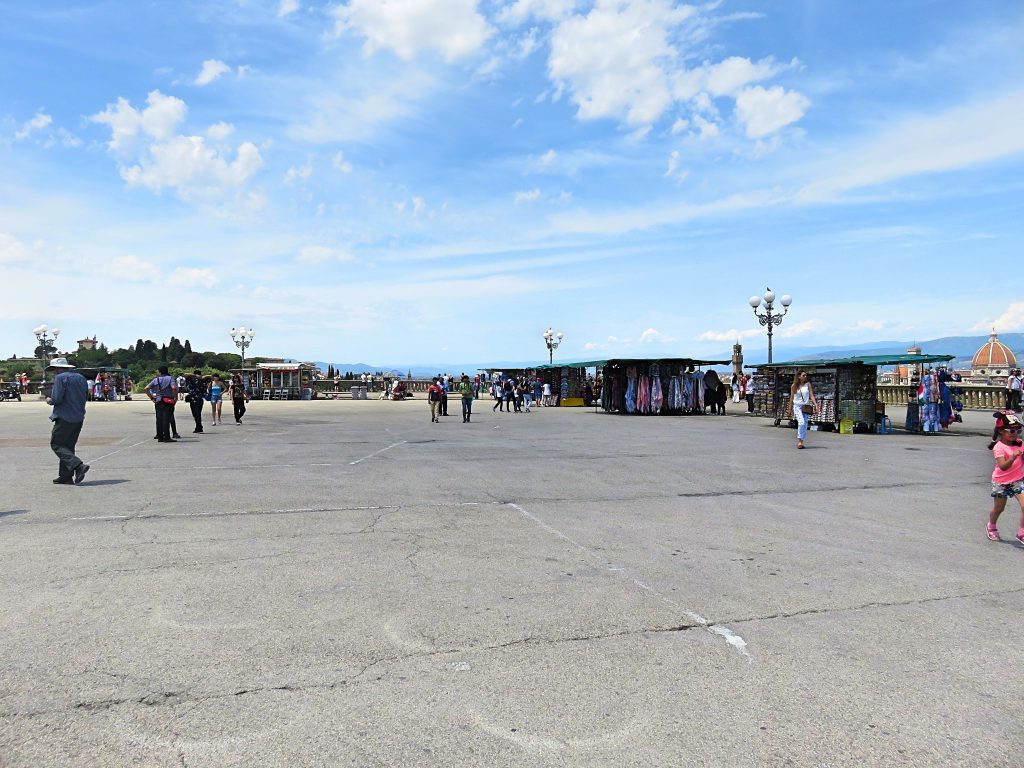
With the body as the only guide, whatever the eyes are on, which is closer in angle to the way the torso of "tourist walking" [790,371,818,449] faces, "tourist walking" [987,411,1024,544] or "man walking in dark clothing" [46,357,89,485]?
the tourist walking

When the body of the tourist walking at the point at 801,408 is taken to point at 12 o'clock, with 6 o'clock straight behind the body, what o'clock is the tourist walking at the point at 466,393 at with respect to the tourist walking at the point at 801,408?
the tourist walking at the point at 466,393 is roughly at 4 o'clock from the tourist walking at the point at 801,408.

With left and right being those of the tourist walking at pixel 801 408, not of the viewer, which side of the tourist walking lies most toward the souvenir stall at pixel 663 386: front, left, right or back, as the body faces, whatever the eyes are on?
back

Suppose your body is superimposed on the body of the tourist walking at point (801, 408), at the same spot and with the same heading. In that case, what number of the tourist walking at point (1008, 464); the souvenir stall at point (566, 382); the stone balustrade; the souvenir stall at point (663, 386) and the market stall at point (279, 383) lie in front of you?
1

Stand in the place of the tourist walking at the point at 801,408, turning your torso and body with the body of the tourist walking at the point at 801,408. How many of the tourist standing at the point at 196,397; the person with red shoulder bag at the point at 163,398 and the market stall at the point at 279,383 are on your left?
0

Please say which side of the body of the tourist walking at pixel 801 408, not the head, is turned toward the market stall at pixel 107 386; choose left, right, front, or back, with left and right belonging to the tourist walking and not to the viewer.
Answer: right

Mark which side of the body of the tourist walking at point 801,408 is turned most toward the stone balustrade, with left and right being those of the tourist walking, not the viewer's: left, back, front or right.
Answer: back

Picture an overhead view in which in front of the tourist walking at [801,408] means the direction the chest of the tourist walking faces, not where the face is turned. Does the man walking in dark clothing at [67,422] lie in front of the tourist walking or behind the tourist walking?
in front

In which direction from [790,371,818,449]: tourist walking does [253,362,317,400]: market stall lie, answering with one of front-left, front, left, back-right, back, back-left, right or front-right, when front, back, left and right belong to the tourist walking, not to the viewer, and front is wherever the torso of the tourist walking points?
back-right

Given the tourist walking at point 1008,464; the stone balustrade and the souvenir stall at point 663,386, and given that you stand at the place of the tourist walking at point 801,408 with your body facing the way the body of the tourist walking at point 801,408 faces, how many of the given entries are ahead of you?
1

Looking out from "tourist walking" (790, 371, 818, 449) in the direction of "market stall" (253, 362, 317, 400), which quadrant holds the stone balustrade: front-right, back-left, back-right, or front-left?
front-right

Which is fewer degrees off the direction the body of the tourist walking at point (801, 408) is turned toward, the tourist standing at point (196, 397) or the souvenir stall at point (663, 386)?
the tourist standing

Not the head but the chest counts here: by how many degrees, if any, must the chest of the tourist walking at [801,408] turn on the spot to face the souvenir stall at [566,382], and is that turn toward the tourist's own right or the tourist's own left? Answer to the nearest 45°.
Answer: approximately 135° to the tourist's own right

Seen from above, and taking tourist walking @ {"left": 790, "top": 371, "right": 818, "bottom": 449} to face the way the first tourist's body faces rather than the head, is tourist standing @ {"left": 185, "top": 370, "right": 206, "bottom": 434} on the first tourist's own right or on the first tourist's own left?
on the first tourist's own right

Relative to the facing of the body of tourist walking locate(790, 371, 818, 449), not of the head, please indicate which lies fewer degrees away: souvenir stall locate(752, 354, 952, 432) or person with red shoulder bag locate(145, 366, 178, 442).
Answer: the person with red shoulder bag

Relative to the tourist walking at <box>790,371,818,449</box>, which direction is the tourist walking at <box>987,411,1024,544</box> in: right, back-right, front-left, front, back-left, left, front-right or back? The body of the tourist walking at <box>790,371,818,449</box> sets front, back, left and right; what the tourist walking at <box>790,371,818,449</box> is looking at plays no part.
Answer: front

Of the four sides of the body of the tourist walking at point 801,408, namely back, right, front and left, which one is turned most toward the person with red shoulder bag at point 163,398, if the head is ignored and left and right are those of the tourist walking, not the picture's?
right

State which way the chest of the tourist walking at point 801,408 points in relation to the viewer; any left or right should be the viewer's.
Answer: facing the viewer

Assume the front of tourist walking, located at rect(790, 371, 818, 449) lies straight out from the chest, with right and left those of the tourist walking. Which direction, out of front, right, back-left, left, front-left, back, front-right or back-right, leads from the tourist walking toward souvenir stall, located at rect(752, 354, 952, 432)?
back
